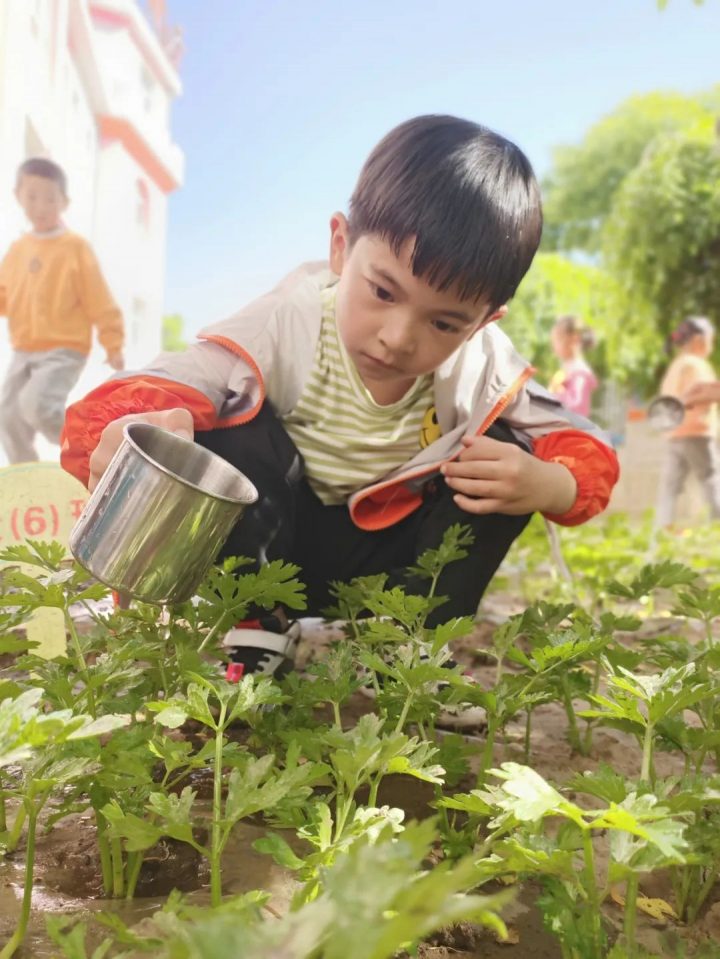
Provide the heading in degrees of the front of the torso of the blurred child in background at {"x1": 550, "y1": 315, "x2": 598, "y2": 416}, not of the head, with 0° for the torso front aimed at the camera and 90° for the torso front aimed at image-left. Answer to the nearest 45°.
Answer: approximately 45°

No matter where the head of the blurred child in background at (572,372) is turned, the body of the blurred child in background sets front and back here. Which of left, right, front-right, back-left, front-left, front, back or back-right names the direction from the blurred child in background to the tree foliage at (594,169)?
back-right

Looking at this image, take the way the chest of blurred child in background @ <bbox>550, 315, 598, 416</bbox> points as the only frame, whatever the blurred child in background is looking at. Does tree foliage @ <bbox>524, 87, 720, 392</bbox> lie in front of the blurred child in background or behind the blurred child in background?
behind

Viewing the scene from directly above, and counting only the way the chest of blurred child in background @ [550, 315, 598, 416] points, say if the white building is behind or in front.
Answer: in front
